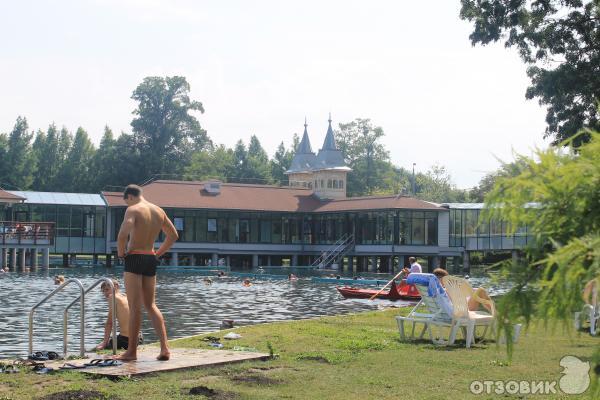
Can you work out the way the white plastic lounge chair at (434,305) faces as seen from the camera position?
facing away from the viewer and to the right of the viewer

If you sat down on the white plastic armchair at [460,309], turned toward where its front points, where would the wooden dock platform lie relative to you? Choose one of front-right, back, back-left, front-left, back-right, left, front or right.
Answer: back

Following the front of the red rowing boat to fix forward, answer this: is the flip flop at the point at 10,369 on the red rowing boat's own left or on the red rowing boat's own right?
on the red rowing boat's own left

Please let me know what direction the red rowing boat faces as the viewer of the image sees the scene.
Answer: facing to the left of the viewer

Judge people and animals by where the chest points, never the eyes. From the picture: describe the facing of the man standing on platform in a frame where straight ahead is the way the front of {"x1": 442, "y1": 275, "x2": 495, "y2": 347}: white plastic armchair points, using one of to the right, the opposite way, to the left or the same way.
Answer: to the left

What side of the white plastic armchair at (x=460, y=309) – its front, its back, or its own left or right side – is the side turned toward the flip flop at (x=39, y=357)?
back

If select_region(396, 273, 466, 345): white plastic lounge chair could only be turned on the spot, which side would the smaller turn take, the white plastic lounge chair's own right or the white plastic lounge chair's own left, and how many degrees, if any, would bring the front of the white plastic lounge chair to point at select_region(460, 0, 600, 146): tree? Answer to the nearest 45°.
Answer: approximately 45° to the white plastic lounge chair's own left

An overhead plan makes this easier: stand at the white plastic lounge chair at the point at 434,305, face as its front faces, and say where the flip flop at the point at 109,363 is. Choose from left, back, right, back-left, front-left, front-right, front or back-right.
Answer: back

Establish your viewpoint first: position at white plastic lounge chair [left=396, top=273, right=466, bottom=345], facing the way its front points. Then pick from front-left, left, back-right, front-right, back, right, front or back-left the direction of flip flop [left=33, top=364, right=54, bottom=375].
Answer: back

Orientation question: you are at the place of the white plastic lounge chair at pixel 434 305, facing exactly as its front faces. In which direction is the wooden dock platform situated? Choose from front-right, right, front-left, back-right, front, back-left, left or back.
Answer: back

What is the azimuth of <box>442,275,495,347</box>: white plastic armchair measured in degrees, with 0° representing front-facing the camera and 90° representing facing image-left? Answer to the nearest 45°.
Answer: approximately 225°

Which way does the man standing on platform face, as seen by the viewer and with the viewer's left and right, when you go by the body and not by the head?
facing away from the viewer and to the left of the viewer

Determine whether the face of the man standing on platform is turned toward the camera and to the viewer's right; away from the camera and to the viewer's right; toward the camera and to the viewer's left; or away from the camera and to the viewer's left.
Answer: away from the camera and to the viewer's left
